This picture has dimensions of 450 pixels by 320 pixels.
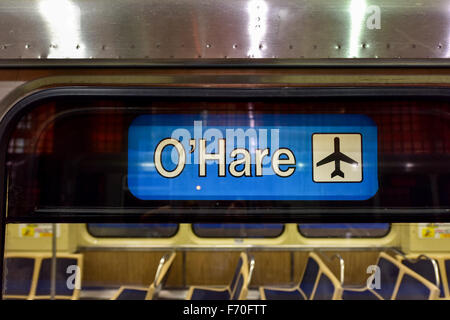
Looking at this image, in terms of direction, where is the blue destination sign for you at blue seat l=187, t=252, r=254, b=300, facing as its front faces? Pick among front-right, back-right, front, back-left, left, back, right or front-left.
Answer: left

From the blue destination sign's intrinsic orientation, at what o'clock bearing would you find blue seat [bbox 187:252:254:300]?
The blue seat is roughly at 6 o'clock from the blue destination sign.

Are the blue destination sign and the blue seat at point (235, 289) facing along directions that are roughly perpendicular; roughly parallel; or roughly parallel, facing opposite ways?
roughly perpendicular

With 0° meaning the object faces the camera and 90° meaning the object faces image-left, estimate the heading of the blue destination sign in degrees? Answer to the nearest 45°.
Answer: approximately 0°

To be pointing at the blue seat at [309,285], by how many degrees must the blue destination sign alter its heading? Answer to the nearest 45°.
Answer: approximately 180°

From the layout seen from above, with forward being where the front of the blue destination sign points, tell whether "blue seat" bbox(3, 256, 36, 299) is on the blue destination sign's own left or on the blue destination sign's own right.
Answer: on the blue destination sign's own right

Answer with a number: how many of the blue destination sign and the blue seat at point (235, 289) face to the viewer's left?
1

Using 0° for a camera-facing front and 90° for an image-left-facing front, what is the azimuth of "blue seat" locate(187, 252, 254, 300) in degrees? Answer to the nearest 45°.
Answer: approximately 90°
